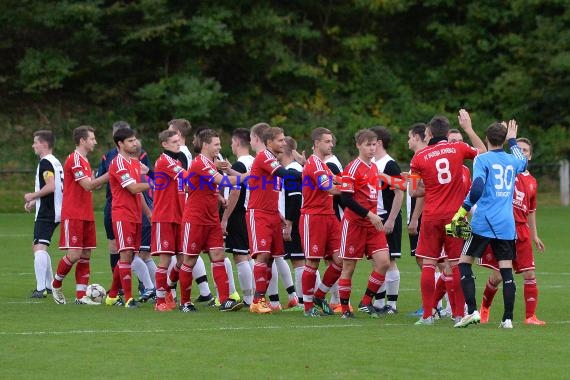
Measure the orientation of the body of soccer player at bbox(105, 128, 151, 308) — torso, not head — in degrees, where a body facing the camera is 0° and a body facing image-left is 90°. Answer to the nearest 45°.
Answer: approximately 315°

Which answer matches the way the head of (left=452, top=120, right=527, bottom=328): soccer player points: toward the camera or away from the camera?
away from the camera

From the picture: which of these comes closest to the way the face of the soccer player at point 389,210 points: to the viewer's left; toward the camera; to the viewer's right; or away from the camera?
to the viewer's left

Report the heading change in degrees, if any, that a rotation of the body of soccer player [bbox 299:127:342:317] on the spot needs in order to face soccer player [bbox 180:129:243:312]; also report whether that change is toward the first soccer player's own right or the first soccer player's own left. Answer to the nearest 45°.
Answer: approximately 135° to the first soccer player's own right

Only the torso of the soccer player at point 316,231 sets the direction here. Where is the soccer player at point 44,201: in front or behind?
behind

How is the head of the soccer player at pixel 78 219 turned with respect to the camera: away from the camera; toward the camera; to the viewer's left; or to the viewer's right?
to the viewer's right

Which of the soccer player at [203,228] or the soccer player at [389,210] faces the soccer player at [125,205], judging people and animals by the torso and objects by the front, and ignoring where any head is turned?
the soccer player at [389,210]

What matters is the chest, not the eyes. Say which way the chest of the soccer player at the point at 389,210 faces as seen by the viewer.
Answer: to the viewer's left

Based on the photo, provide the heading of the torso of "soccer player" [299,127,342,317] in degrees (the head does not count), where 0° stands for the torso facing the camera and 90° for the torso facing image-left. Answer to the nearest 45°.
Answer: approximately 315°

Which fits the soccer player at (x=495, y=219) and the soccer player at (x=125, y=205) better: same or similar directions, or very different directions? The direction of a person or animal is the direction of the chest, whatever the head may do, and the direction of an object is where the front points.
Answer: very different directions

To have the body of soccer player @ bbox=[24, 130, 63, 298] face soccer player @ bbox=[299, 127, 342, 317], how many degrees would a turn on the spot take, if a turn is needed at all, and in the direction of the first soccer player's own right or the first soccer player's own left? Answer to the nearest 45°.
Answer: approximately 135° to the first soccer player's own left
